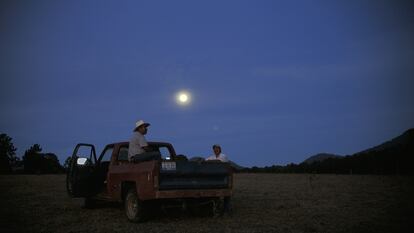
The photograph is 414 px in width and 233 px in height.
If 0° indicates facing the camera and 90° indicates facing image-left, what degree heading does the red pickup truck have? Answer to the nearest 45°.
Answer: approximately 135°

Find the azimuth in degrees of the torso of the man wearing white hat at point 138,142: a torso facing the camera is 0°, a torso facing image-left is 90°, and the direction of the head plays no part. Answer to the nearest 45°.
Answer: approximately 270°
